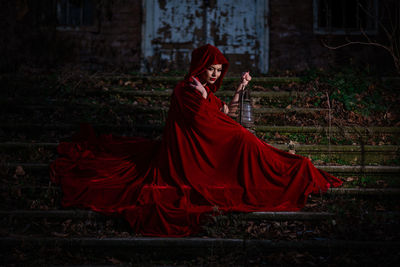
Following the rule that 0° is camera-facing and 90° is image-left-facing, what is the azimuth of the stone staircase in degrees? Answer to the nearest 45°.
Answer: approximately 0°

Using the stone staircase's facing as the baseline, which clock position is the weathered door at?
The weathered door is roughly at 6 o'clock from the stone staircase.
